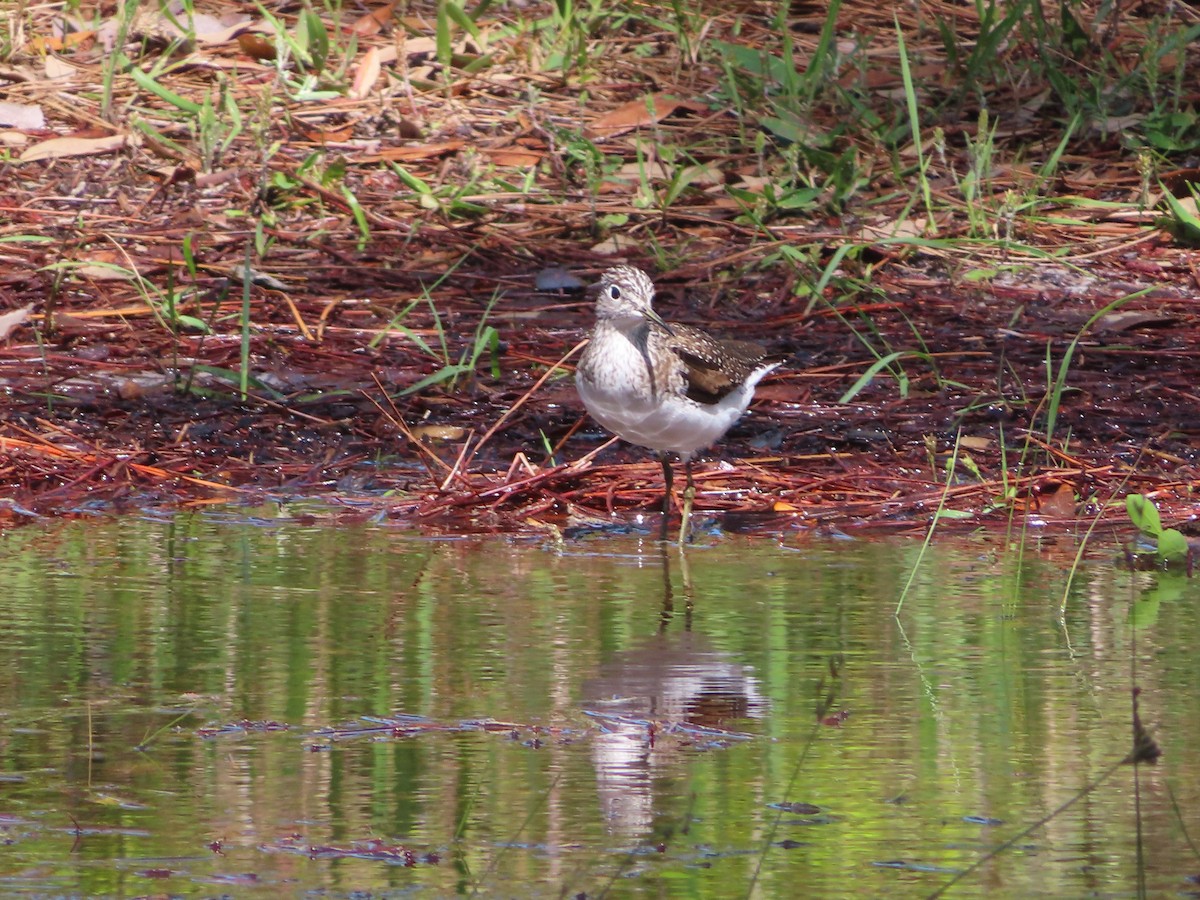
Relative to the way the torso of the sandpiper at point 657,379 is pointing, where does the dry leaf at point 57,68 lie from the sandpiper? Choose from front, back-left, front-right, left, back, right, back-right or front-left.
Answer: right

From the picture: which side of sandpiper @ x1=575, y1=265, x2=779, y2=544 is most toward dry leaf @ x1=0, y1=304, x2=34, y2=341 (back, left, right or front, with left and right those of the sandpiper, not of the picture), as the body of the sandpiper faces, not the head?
right

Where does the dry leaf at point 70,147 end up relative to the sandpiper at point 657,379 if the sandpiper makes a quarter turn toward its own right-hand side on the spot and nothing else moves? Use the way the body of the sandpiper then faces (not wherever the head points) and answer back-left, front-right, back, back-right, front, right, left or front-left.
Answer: front

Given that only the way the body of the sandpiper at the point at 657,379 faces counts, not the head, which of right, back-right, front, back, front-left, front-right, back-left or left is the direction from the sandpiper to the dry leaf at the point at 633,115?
back-right

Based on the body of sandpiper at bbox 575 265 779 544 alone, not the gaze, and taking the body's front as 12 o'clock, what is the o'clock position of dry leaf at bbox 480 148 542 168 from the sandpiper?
The dry leaf is roughly at 4 o'clock from the sandpiper.

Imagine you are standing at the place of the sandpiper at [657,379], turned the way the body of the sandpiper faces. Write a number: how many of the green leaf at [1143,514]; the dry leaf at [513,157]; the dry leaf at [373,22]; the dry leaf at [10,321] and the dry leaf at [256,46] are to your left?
1

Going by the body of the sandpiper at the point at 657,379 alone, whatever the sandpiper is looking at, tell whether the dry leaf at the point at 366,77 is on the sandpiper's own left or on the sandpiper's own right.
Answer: on the sandpiper's own right

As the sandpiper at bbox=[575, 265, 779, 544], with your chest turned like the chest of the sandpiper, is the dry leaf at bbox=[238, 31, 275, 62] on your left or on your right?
on your right

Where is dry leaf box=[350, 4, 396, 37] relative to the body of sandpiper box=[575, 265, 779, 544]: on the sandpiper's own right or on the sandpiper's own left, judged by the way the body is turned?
on the sandpiper's own right

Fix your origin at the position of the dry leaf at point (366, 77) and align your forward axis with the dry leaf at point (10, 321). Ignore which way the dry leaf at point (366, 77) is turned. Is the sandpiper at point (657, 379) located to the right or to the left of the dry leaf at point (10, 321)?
left

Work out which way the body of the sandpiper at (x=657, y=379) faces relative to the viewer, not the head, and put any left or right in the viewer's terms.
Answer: facing the viewer and to the left of the viewer

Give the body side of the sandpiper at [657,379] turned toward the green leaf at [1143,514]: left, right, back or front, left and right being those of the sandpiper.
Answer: left

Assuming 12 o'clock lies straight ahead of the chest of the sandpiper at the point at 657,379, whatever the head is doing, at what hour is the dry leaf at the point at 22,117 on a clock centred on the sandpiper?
The dry leaf is roughly at 3 o'clock from the sandpiper.
